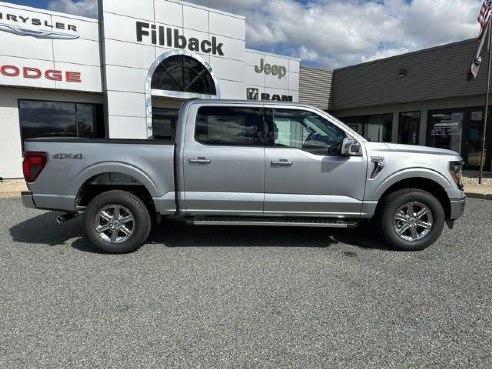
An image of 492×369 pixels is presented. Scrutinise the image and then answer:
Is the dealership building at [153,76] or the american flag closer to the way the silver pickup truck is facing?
the american flag

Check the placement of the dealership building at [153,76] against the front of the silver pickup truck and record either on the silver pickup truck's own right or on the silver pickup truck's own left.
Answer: on the silver pickup truck's own left

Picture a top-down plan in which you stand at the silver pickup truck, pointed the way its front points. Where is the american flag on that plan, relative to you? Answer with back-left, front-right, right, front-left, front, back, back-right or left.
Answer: front-left

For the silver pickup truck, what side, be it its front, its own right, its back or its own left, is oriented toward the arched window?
left

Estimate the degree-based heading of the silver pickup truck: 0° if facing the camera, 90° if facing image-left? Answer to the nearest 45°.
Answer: approximately 270°

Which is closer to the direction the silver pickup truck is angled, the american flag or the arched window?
the american flag
